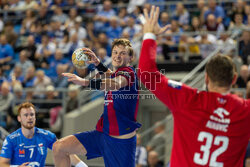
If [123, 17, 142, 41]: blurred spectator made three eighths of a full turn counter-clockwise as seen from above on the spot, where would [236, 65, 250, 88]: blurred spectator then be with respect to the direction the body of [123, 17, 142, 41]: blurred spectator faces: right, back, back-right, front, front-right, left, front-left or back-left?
right

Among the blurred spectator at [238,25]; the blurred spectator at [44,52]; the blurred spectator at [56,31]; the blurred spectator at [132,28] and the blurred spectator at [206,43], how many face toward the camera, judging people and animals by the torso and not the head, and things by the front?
5

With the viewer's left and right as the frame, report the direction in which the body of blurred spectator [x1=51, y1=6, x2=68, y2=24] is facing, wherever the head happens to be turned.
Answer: facing the viewer and to the right of the viewer

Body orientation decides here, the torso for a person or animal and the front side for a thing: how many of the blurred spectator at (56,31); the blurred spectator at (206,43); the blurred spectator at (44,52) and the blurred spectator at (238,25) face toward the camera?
4

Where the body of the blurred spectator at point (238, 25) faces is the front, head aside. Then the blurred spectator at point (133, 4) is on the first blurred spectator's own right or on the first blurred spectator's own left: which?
on the first blurred spectator's own right

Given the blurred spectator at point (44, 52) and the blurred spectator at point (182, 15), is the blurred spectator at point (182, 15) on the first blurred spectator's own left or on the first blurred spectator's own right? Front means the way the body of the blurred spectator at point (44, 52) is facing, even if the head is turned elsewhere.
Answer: on the first blurred spectator's own left

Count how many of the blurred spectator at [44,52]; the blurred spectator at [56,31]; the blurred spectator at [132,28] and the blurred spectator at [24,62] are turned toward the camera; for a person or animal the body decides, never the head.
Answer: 4

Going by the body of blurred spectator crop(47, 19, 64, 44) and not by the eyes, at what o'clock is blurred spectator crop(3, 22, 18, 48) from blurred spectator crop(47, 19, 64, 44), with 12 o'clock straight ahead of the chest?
blurred spectator crop(3, 22, 18, 48) is roughly at 4 o'clock from blurred spectator crop(47, 19, 64, 44).

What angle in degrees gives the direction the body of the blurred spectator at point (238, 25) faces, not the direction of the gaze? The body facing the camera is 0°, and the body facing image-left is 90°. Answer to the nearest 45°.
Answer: approximately 0°

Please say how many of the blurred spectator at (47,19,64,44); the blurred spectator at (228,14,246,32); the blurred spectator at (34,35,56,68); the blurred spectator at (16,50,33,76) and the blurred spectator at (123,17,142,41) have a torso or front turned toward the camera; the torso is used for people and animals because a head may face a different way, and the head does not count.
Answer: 5

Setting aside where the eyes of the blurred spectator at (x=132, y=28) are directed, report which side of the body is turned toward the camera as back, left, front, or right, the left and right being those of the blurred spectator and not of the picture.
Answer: front

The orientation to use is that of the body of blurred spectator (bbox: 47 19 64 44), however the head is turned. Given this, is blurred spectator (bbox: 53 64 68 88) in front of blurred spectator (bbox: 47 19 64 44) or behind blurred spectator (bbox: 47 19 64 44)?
in front

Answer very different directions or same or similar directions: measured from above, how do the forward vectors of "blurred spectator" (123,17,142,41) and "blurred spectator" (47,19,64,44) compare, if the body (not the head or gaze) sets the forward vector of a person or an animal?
same or similar directions

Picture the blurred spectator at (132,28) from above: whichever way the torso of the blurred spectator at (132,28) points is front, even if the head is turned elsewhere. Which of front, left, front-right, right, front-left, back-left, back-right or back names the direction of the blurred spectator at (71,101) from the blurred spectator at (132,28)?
front-right

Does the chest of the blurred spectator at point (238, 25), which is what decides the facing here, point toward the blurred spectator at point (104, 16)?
no

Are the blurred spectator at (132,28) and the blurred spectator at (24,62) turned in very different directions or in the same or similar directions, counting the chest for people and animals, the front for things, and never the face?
same or similar directions
